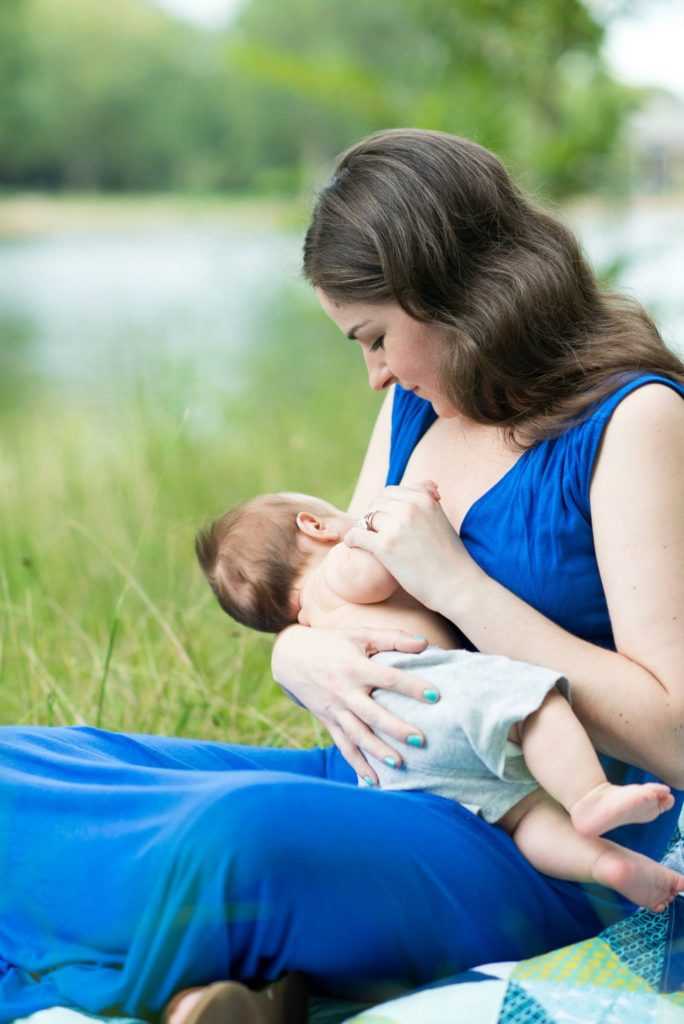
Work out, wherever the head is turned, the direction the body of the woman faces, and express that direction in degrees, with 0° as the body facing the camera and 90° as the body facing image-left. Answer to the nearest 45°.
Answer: approximately 45°
